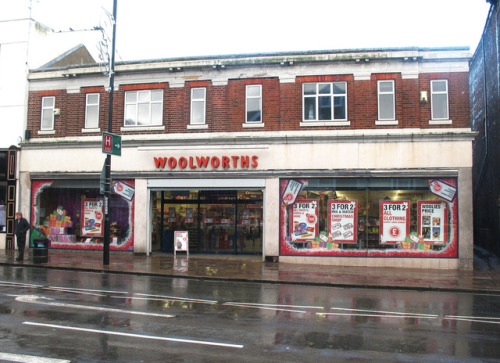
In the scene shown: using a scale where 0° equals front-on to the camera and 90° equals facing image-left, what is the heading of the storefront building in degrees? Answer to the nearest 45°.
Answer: approximately 0°
